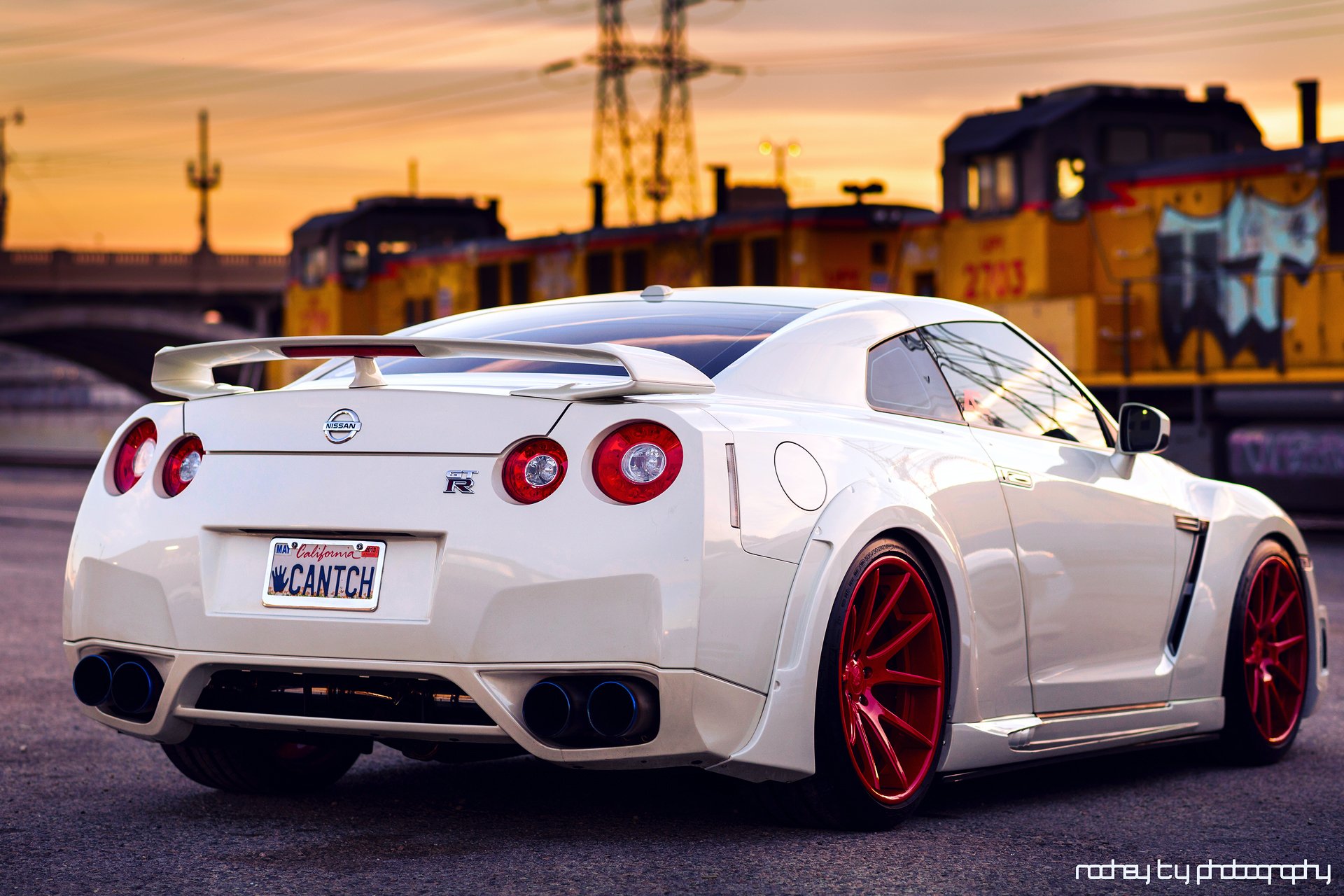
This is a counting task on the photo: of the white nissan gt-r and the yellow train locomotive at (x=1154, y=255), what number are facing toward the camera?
0

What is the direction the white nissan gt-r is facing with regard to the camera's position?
facing away from the viewer and to the right of the viewer

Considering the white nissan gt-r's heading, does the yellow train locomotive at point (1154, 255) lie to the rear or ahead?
ahead

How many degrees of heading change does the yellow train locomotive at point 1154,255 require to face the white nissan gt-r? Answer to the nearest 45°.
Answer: approximately 135° to its left

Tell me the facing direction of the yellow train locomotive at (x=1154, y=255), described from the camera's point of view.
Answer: facing away from the viewer and to the left of the viewer

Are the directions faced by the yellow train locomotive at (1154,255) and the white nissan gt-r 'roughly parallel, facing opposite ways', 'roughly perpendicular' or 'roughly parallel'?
roughly perpendicular
